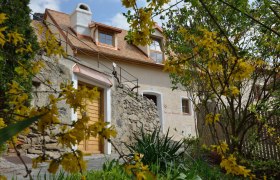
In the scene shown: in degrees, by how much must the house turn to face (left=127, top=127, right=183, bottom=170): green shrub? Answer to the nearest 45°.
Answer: approximately 45° to its right

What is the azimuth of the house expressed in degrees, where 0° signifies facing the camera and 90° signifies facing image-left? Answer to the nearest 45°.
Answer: approximately 315°
